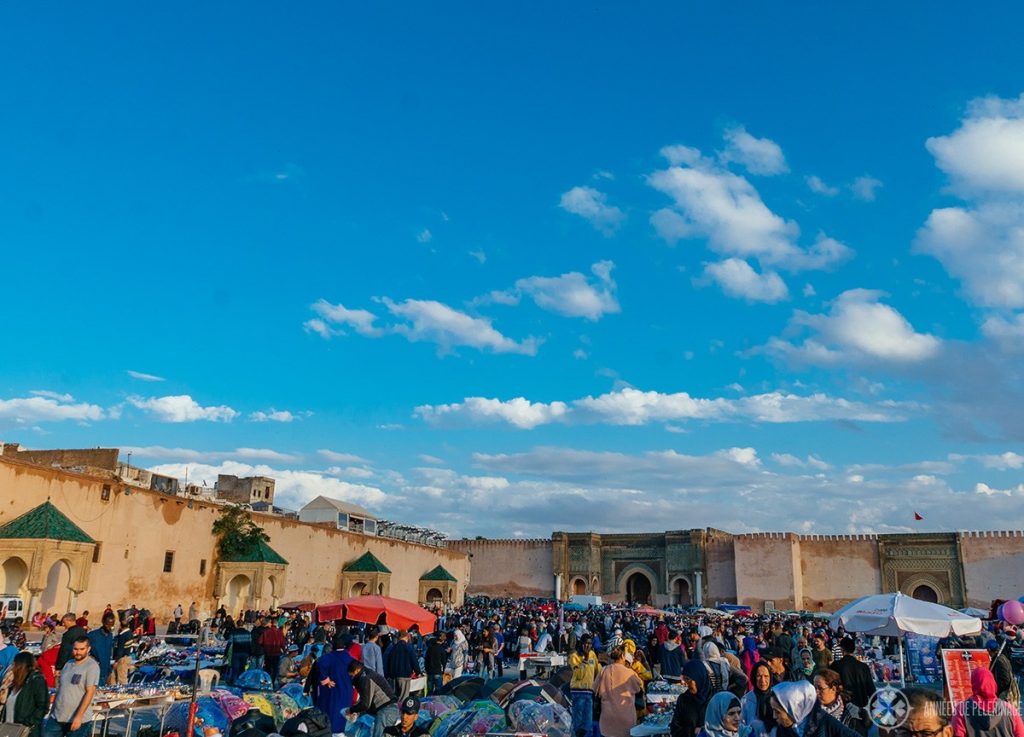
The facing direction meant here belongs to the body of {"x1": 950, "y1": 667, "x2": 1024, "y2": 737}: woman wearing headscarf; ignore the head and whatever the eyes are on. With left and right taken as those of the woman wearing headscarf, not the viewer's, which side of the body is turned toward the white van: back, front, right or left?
left

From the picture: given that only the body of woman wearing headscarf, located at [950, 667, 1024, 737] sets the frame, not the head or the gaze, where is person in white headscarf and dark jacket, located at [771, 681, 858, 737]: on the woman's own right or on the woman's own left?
on the woman's own left

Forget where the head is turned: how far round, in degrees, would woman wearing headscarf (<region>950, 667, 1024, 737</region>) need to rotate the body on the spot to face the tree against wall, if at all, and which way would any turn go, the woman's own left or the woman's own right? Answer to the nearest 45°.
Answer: approximately 45° to the woman's own left

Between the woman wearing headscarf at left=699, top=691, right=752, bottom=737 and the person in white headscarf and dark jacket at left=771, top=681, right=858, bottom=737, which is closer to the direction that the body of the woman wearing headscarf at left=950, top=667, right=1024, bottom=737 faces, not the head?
the woman wearing headscarf

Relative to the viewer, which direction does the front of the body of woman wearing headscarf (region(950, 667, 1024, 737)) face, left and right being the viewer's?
facing away from the viewer

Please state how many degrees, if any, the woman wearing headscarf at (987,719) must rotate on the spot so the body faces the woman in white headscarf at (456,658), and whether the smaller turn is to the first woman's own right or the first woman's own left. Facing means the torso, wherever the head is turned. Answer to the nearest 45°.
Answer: approximately 45° to the first woman's own left
